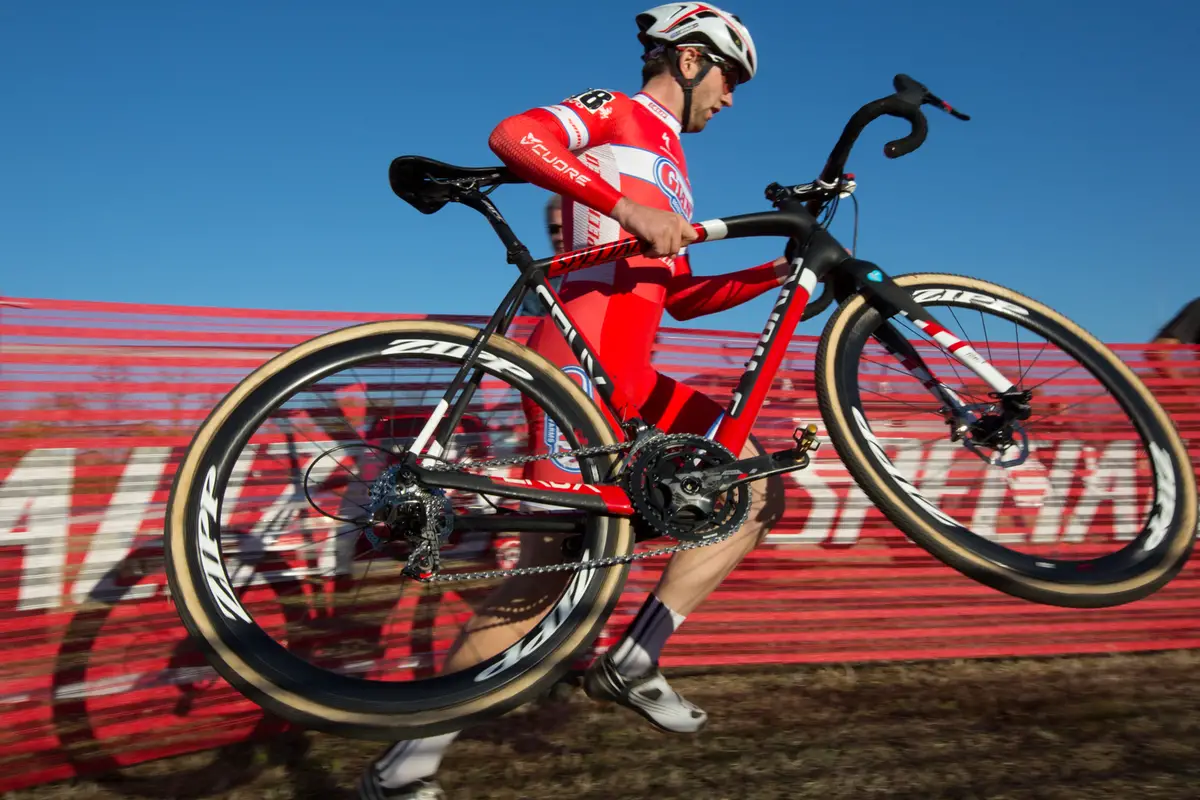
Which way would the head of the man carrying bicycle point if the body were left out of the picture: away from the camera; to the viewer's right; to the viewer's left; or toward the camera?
to the viewer's right

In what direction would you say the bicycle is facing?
to the viewer's right

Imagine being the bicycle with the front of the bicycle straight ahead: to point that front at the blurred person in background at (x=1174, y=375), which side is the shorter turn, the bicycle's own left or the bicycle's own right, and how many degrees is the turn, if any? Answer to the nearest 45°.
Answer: approximately 45° to the bicycle's own left

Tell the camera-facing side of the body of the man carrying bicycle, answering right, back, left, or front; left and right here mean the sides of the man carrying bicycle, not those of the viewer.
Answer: right

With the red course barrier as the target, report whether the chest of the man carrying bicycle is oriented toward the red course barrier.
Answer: no

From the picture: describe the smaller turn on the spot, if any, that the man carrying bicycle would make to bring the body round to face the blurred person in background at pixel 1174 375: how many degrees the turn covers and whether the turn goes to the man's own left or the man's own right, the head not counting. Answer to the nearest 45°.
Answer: approximately 45° to the man's own left
